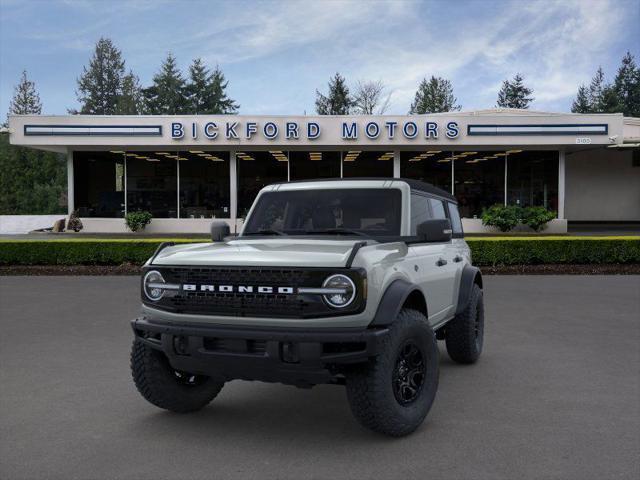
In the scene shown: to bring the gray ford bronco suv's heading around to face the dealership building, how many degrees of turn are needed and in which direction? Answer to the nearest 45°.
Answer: approximately 135° to its right

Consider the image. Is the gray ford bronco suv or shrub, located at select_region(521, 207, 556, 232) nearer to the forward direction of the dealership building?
the gray ford bronco suv

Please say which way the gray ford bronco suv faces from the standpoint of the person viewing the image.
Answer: facing the viewer and to the left of the viewer

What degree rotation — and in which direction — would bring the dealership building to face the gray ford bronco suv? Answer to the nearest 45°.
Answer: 0° — it already faces it

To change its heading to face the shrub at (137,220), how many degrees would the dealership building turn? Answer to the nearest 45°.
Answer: approximately 90° to its right

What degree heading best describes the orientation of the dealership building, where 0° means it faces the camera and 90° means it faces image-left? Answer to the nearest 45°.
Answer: approximately 0°

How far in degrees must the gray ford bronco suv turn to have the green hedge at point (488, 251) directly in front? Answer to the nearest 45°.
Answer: approximately 135° to its right

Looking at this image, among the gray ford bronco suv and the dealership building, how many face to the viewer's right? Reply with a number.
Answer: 0

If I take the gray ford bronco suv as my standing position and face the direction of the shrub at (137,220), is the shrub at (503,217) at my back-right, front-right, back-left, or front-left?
front-right

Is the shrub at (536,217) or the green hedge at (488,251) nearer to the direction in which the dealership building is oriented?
the green hedge

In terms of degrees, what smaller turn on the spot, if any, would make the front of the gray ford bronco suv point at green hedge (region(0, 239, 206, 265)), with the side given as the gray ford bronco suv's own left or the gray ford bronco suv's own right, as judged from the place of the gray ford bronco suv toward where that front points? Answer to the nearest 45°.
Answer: approximately 90° to the gray ford bronco suv's own right

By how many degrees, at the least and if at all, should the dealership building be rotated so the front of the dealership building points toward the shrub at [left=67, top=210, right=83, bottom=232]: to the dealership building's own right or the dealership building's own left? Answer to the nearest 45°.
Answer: approximately 90° to the dealership building's own right

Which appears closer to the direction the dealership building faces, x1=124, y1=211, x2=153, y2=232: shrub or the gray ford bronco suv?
the gray ford bronco suv

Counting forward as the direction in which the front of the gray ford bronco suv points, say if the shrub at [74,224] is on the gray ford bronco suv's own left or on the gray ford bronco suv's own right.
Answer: on the gray ford bronco suv's own right
